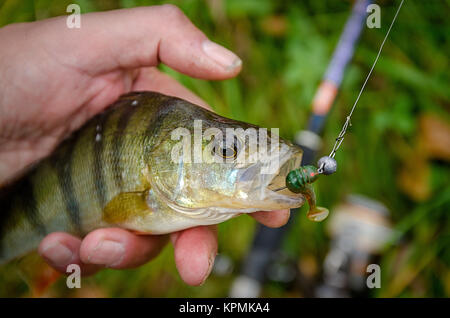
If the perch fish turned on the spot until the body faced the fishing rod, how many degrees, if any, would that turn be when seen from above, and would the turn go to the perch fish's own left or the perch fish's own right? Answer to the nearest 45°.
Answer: approximately 45° to the perch fish's own left

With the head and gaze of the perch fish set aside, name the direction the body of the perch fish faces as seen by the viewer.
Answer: to the viewer's right
